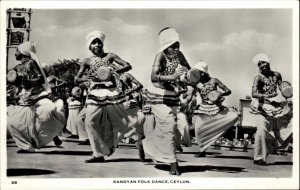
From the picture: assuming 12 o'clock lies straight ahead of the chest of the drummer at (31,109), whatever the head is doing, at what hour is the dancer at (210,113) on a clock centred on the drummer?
The dancer is roughly at 8 o'clock from the drummer.

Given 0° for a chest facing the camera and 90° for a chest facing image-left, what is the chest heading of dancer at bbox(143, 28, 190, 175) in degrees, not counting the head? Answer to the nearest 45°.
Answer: approximately 315°

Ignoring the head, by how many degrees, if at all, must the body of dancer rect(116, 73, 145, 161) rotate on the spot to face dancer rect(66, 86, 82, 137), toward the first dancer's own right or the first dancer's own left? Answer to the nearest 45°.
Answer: approximately 45° to the first dancer's own right

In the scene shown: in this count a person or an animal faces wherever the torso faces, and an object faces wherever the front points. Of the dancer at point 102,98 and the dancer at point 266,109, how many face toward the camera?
2

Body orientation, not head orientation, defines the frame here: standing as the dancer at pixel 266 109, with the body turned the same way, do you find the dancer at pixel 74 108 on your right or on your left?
on your right

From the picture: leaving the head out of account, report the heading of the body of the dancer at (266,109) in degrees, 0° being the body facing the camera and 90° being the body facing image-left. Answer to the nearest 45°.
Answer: approximately 0°
